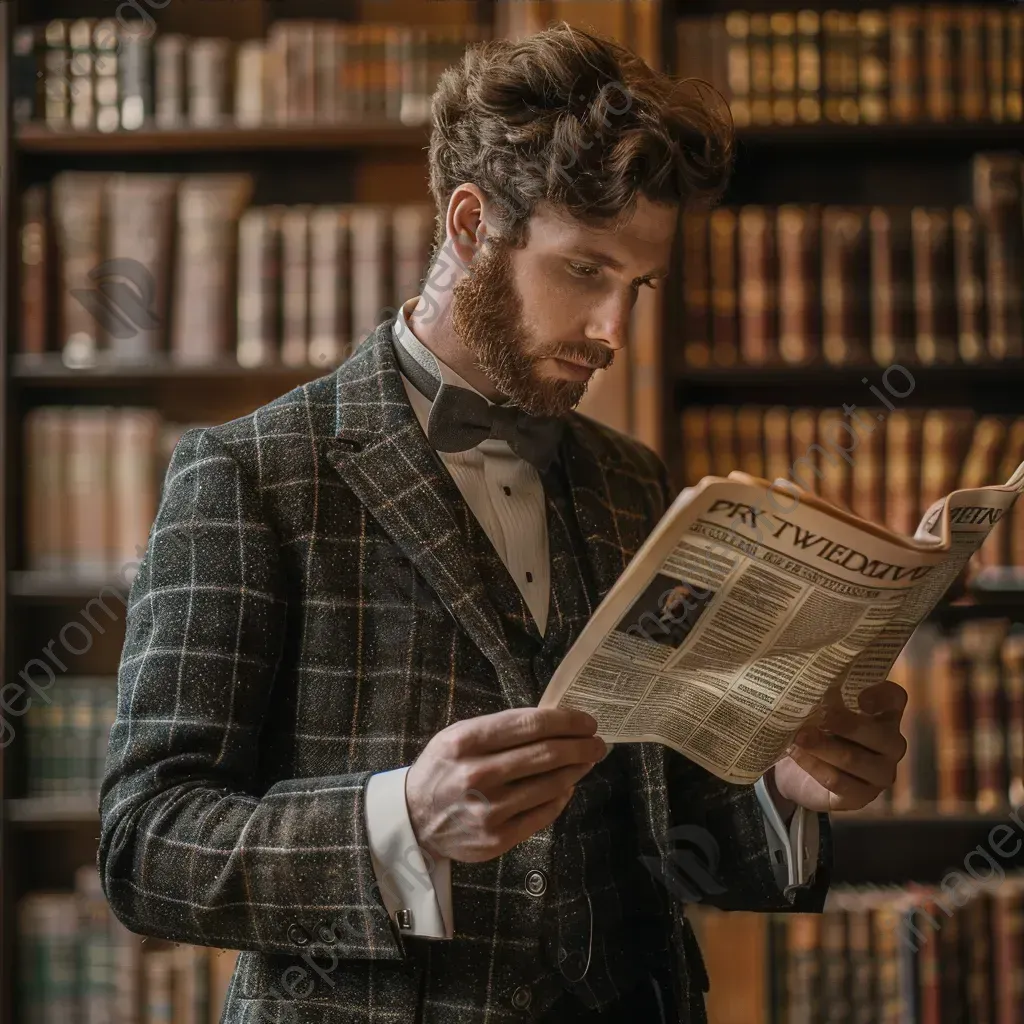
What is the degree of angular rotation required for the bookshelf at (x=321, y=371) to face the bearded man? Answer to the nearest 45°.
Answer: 0° — it already faces them

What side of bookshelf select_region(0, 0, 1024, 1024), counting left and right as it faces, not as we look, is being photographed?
front

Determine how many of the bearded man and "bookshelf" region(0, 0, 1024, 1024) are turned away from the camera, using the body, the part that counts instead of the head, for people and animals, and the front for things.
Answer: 0

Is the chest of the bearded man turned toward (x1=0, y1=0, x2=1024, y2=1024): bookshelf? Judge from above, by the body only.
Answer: no
